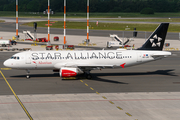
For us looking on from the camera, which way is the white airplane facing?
facing to the left of the viewer
